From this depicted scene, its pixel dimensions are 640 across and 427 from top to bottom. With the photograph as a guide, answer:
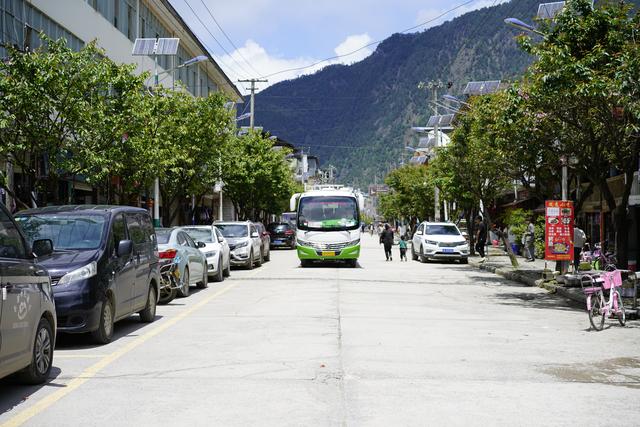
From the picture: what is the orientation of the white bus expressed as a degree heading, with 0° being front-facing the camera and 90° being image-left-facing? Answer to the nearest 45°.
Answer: approximately 0°

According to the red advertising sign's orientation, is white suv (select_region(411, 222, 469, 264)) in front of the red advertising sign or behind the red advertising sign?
behind

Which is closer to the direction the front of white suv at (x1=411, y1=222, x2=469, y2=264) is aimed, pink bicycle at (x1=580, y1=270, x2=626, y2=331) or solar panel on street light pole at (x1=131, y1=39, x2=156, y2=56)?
the pink bicycle

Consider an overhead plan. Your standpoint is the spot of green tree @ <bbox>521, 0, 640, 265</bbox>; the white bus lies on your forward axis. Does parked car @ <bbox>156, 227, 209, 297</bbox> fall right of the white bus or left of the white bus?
left

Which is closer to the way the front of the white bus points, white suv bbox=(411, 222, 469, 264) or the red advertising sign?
the red advertising sign

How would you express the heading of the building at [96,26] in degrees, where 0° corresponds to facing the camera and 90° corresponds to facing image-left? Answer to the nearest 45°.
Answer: approximately 315°
